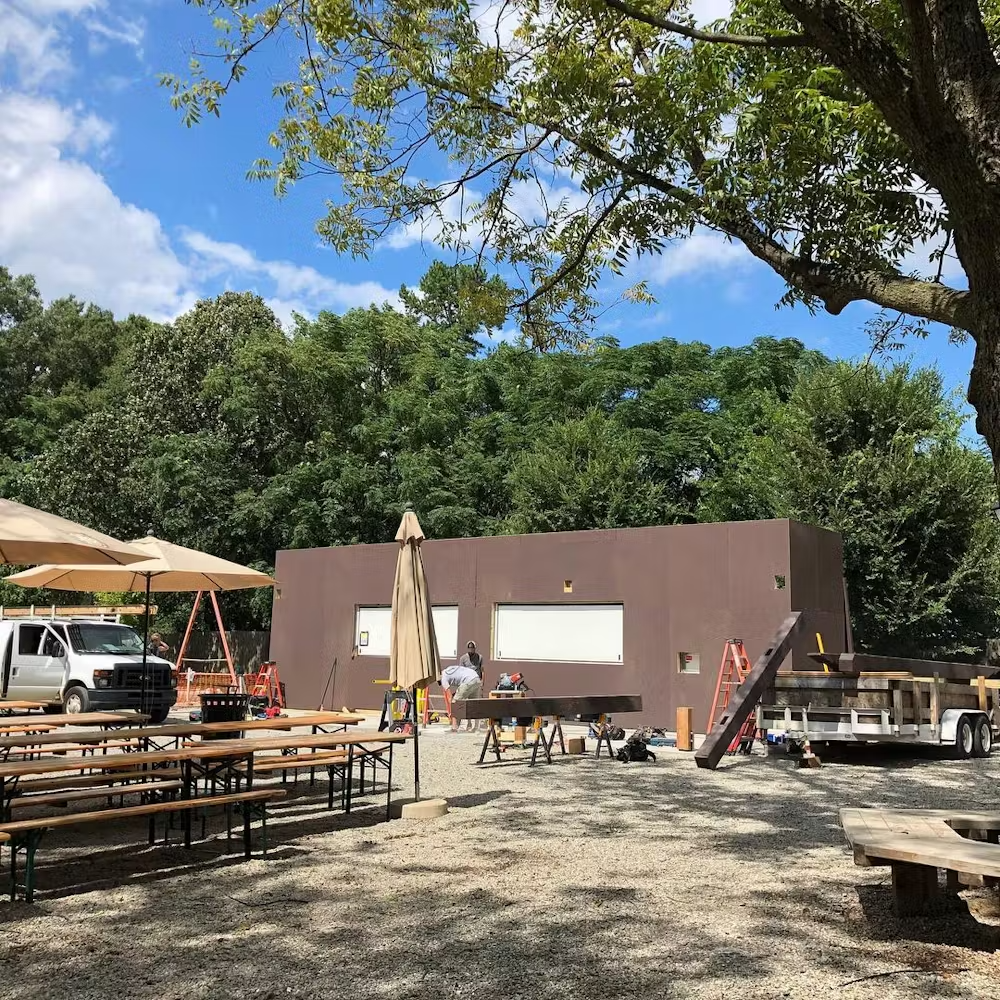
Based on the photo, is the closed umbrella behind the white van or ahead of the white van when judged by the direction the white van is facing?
ahead

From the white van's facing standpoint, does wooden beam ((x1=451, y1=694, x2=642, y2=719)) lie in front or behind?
in front

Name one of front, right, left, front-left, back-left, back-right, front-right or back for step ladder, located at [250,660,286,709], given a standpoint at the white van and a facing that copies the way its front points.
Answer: left

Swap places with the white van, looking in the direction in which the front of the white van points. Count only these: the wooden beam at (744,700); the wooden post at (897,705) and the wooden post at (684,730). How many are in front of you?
3

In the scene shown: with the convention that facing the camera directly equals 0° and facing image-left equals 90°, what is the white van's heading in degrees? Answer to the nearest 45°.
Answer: approximately 315°

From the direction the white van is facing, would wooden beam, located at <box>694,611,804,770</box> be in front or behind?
in front

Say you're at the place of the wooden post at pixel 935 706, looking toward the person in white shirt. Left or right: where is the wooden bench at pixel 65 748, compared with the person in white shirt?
left
